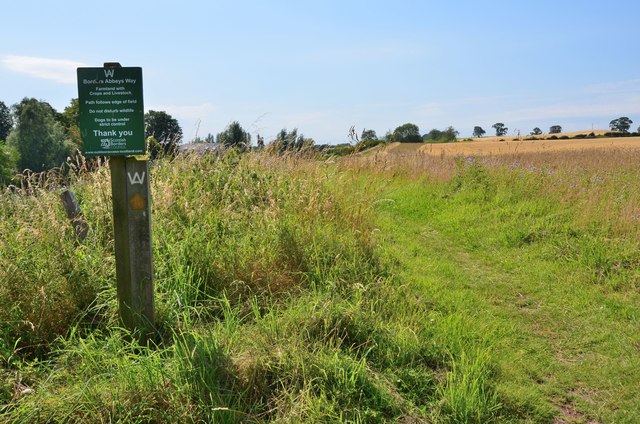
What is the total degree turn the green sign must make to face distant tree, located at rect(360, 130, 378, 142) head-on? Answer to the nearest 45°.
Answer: approximately 135° to its left

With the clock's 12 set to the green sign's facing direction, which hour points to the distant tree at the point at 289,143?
The distant tree is roughly at 7 o'clock from the green sign.

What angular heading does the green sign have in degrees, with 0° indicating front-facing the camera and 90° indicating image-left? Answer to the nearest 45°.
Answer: approximately 0°

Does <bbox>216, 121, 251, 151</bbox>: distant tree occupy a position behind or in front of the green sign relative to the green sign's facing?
behind
